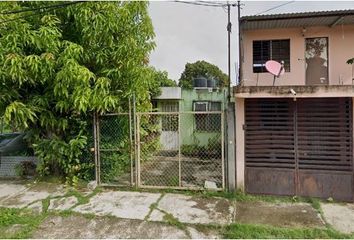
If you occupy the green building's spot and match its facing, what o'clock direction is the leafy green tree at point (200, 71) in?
The leafy green tree is roughly at 6 o'clock from the green building.

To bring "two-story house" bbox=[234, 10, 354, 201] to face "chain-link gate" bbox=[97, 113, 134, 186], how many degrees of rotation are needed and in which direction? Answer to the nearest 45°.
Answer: approximately 90° to its right

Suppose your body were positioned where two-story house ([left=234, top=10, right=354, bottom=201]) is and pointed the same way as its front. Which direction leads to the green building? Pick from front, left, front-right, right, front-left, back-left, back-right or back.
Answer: back-right

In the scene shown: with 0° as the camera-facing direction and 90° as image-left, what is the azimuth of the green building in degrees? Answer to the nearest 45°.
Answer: approximately 0°

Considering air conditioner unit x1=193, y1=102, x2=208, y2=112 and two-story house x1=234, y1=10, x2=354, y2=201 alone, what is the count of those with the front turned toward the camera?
2
